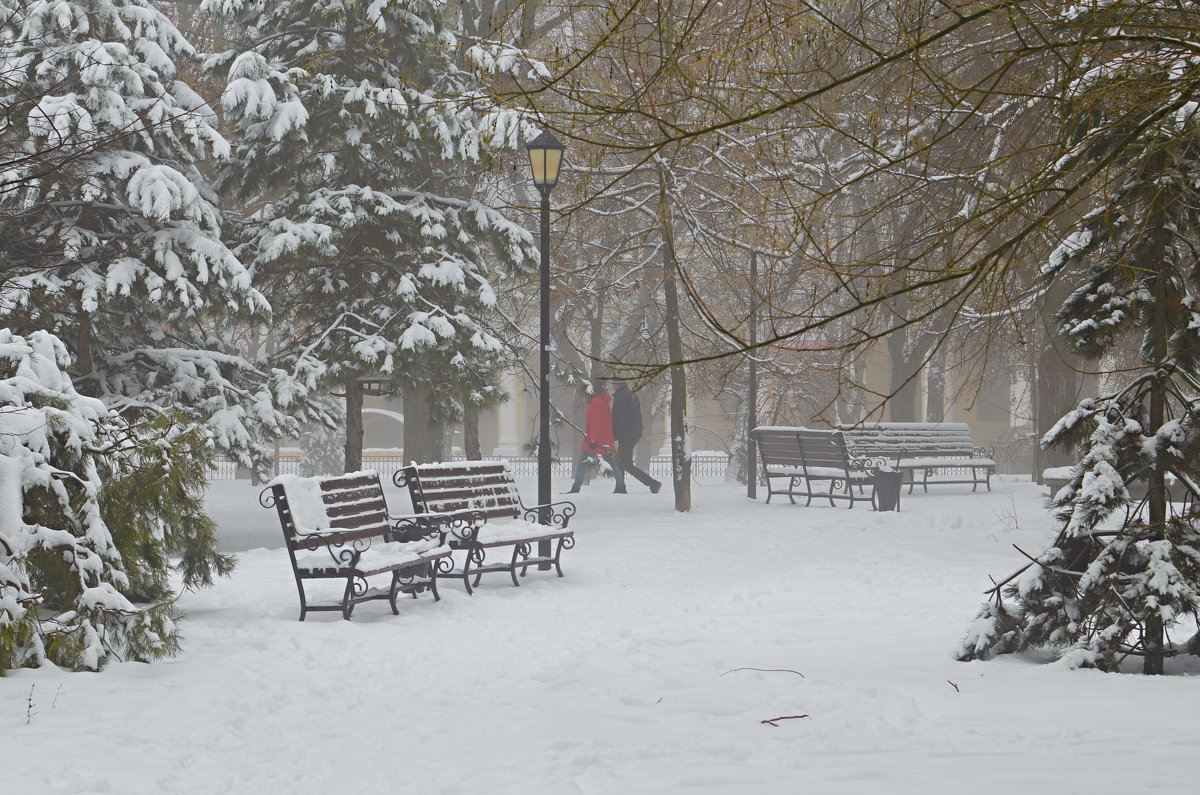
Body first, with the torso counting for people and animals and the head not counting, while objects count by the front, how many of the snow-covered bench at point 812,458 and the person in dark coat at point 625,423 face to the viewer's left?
1

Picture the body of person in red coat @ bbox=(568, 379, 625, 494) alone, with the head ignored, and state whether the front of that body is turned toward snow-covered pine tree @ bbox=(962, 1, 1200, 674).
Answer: no
